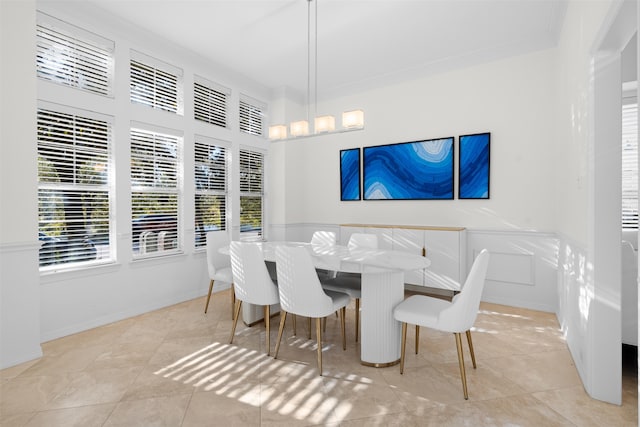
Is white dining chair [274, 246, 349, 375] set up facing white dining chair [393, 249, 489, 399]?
no

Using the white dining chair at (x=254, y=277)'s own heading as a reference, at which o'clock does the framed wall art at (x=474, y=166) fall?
The framed wall art is roughly at 1 o'clock from the white dining chair.

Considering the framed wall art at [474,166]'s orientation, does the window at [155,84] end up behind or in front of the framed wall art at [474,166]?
in front

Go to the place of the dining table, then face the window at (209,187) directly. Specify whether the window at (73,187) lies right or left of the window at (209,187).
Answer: left

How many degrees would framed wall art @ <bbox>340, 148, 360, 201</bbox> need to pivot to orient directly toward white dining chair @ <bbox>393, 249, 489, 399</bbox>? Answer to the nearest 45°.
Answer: approximately 45° to its left

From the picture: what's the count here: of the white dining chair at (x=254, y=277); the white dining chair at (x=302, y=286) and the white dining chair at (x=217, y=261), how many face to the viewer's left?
0

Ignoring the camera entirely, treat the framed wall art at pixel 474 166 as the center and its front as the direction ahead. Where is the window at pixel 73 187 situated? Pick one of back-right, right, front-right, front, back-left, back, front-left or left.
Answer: front

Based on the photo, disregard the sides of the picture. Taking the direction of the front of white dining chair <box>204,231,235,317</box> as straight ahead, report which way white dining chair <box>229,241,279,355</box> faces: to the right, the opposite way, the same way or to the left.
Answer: to the left

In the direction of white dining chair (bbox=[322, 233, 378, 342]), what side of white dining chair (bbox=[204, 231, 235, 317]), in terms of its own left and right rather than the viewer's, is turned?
front

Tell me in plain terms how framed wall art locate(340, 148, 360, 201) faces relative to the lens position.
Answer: facing the viewer and to the left of the viewer

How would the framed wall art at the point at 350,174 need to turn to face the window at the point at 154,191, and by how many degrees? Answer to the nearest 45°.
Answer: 0° — it already faces it

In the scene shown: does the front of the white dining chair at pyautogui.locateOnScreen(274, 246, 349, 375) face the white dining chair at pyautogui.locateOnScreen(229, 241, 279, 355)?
no

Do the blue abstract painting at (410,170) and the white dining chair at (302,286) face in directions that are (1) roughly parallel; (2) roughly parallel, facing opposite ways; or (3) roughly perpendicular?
roughly parallel, facing opposite ways

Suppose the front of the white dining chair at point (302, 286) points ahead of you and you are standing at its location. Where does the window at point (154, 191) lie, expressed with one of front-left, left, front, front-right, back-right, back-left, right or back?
left

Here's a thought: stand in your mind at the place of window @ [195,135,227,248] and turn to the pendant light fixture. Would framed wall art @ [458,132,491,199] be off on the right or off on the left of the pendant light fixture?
left

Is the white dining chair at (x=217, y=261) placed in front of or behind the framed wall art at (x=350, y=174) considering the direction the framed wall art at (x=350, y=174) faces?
in front

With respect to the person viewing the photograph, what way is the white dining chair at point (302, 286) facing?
facing away from the viewer and to the right of the viewer

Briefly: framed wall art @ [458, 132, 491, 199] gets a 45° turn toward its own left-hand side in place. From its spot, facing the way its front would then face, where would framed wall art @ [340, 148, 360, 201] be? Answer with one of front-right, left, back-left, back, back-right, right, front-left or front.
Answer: right

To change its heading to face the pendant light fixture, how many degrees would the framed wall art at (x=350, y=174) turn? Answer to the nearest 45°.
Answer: approximately 45° to its left
